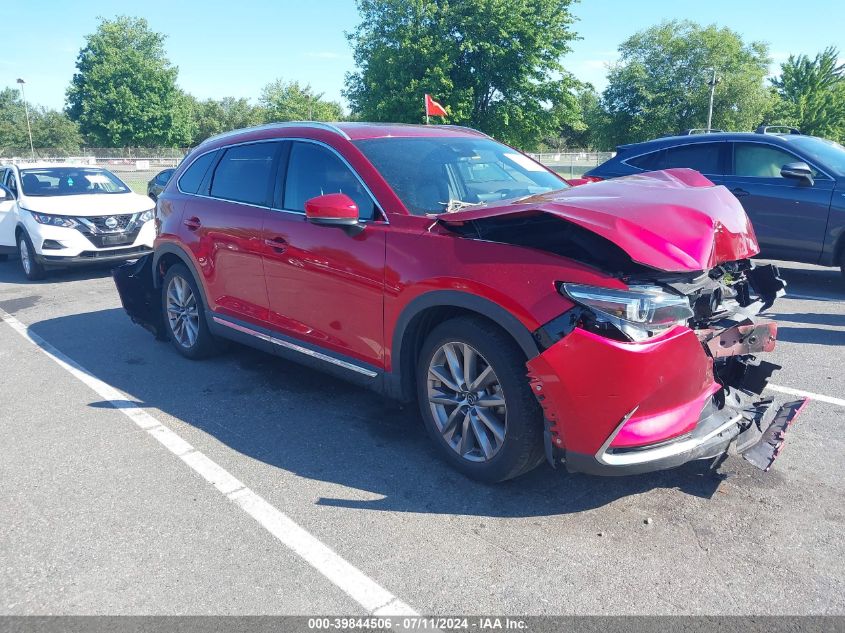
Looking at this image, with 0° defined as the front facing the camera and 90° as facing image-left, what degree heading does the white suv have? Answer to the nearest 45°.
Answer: approximately 315°

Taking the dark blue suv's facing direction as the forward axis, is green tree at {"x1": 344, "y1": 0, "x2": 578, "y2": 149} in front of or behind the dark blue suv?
behind

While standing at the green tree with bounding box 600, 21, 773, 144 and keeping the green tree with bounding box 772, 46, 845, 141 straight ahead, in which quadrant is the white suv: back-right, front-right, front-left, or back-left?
back-right

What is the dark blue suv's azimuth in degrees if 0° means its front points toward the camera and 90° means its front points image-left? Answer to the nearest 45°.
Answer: approximately 315°

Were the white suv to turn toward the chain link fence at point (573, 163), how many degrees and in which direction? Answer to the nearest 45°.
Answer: approximately 90° to its left

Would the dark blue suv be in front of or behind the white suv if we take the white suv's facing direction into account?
in front

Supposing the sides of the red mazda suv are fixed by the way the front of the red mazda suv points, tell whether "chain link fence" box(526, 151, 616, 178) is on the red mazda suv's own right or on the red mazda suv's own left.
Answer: on the red mazda suv's own left

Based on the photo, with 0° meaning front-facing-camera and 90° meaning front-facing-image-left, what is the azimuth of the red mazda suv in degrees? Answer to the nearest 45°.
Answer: approximately 315°

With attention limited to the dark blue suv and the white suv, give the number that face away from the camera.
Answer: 0

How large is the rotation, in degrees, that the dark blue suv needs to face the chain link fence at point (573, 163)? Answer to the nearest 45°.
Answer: approximately 135° to its left

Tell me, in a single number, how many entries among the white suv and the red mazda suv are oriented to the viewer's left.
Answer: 0
